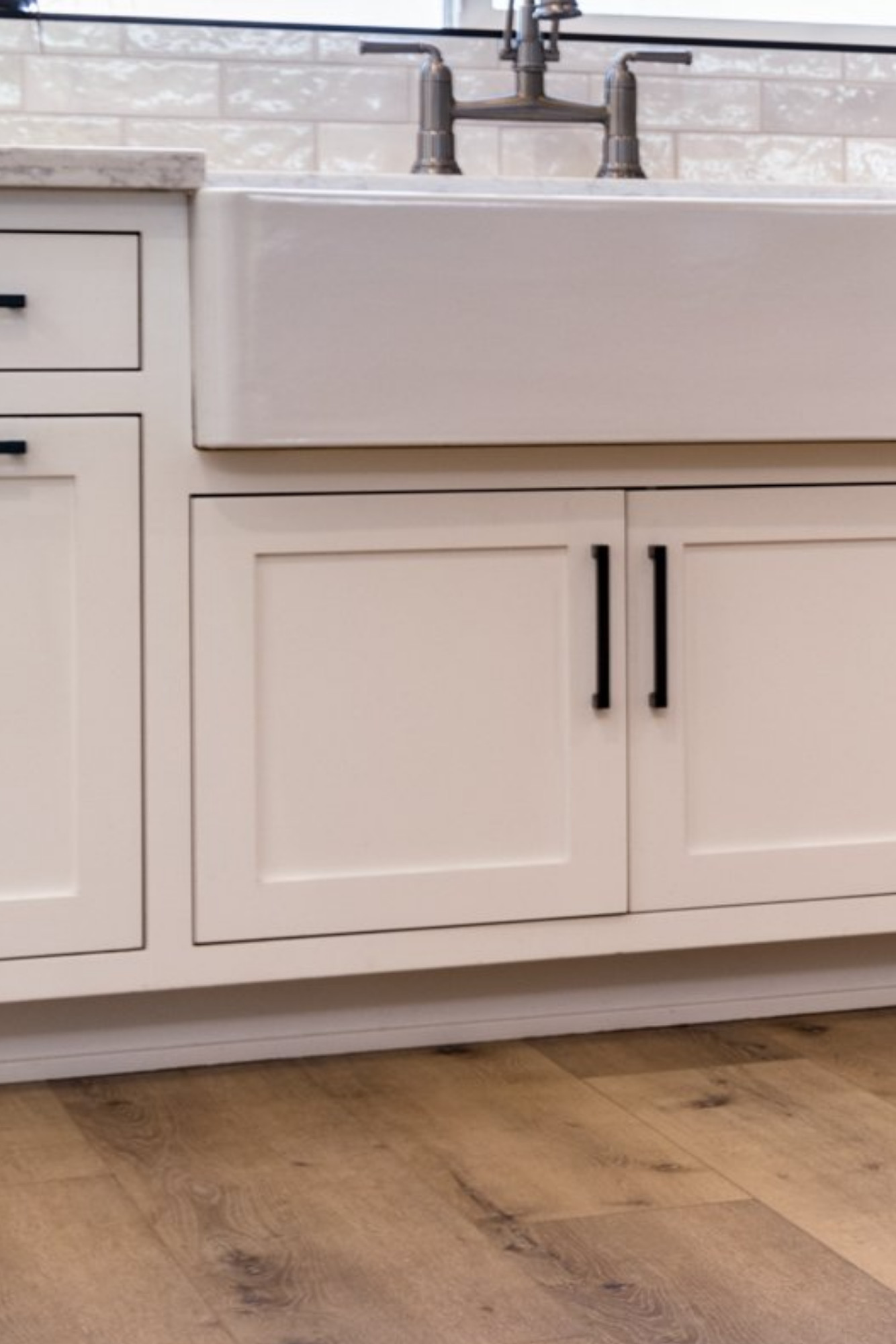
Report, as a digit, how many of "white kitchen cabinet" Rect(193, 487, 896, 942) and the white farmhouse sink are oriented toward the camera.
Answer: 2

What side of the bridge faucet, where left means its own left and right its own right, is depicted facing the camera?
front

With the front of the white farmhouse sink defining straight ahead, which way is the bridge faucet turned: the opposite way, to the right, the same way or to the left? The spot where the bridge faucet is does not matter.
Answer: the same way

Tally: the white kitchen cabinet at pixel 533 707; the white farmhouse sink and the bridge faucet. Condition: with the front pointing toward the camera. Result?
3

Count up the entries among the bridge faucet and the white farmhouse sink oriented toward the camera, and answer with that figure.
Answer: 2

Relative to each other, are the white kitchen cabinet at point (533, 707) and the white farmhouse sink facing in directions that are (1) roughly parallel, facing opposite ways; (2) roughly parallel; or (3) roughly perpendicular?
roughly parallel

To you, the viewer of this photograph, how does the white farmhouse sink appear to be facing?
facing the viewer
